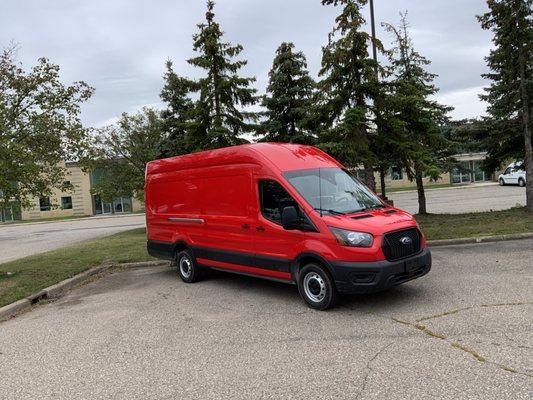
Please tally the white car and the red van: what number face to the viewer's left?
1

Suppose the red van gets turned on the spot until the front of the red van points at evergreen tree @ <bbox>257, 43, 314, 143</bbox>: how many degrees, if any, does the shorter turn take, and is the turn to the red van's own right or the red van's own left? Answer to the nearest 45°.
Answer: approximately 135° to the red van's own left

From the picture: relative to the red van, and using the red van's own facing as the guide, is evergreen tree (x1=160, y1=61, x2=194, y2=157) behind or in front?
behind

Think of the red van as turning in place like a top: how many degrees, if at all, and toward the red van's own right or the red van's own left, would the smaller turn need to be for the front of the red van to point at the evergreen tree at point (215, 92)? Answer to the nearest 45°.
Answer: approximately 135° to the red van's own left

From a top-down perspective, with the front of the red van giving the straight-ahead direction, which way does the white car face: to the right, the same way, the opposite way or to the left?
the opposite way

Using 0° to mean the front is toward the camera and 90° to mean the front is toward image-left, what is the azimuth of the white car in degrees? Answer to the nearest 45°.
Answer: approximately 90°
